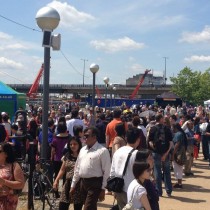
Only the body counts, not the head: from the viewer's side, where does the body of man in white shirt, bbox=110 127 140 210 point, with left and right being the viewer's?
facing away from the viewer and to the right of the viewer

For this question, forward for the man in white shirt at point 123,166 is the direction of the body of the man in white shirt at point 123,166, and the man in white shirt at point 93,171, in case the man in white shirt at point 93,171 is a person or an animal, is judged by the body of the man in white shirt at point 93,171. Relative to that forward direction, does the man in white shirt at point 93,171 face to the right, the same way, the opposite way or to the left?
the opposite way

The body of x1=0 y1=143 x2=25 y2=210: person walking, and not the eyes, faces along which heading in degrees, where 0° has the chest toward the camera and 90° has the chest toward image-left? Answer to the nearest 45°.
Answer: approximately 45°

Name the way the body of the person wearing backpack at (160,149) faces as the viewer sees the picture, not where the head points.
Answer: away from the camera

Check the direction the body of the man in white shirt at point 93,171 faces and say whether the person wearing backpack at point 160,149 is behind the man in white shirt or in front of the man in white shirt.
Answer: behind

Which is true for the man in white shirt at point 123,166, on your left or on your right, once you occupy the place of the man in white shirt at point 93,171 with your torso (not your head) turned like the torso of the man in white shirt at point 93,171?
on your left

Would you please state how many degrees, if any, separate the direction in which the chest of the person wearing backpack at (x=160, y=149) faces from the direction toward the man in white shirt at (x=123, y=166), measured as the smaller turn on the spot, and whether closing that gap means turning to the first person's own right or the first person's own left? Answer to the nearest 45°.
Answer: approximately 180°

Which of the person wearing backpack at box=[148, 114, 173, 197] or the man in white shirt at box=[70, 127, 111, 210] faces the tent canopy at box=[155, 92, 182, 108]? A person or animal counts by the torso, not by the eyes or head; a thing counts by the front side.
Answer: the person wearing backpack
